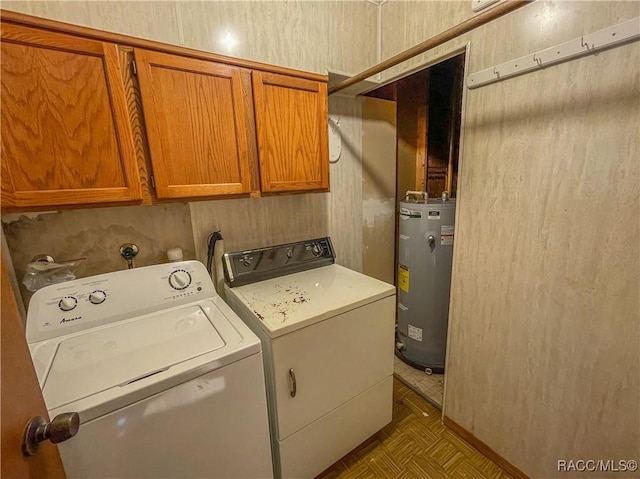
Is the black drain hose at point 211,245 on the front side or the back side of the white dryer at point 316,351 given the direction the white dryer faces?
on the back side

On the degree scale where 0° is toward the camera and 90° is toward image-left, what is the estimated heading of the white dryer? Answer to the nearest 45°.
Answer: approximately 315°

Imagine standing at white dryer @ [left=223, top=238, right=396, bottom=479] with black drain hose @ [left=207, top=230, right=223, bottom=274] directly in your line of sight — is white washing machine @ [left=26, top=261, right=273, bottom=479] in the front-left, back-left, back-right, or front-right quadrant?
front-left

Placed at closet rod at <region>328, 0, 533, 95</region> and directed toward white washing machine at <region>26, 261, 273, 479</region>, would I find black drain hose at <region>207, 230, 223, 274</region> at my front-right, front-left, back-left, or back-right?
front-right

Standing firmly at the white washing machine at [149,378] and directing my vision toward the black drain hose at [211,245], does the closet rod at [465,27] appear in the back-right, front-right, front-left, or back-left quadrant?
front-right

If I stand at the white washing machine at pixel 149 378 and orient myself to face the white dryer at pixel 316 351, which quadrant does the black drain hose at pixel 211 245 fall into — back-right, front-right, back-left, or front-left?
front-left

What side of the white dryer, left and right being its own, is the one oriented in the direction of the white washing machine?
right

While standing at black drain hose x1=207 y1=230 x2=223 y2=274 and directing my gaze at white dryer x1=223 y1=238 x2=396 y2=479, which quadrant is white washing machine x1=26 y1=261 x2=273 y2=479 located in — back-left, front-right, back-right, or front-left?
front-right
